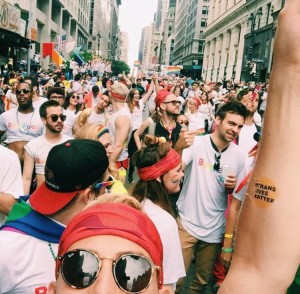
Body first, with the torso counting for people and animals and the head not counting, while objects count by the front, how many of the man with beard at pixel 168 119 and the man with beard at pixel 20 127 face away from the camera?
0

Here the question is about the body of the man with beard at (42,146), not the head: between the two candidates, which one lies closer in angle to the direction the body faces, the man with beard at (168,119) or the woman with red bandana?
the woman with red bandana

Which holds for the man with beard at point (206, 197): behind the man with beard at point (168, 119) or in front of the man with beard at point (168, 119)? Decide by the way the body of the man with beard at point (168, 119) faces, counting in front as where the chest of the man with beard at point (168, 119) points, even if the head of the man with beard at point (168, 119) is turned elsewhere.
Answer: in front

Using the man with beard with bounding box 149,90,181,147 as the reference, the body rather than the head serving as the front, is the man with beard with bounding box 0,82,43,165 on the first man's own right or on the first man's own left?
on the first man's own right

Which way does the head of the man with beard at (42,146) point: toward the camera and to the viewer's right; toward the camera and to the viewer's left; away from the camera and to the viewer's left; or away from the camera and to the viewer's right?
toward the camera and to the viewer's right

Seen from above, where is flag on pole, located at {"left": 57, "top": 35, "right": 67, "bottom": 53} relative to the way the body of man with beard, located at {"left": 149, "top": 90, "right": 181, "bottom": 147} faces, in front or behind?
behind

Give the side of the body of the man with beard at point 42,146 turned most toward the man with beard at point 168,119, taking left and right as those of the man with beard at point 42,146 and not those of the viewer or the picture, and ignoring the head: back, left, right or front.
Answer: left

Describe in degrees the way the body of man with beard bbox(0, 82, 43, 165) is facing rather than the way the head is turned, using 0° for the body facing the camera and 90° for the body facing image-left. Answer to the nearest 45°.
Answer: approximately 0°
